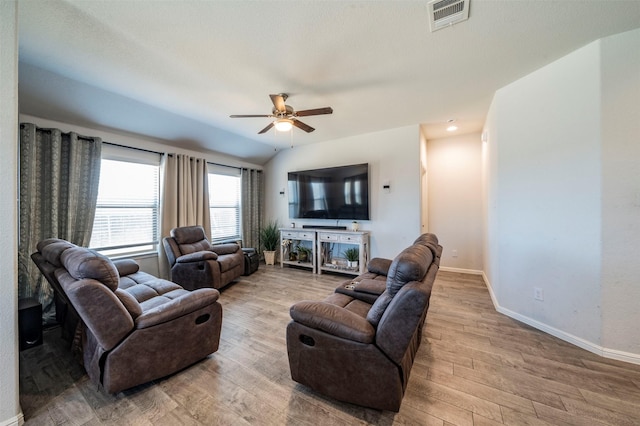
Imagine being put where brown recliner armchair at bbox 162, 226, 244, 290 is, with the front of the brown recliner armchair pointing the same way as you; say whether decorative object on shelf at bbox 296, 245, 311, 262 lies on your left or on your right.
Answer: on your left

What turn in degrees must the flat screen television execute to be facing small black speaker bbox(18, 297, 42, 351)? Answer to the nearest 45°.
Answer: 0° — it already faces it

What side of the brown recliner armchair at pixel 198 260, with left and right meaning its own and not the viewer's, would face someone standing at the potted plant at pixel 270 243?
left

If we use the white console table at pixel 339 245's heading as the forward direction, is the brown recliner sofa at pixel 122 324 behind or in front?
in front

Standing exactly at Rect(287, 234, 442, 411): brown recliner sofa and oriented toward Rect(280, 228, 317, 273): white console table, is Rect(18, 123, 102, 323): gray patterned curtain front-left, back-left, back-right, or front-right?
front-left

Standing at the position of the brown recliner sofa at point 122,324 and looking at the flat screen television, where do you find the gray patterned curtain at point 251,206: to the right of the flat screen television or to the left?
left

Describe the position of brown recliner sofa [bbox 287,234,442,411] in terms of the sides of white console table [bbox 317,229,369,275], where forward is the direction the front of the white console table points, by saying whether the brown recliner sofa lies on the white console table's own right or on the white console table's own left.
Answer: on the white console table's own left

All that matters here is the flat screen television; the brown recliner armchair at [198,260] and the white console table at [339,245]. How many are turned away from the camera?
0

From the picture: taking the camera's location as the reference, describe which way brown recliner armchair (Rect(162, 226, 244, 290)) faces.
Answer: facing the viewer and to the right of the viewer

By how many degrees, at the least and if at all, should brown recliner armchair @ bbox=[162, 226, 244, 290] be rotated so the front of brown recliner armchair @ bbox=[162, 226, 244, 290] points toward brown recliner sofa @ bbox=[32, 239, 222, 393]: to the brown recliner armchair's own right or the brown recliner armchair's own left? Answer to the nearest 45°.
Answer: approximately 45° to the brown recliner armchair's own right

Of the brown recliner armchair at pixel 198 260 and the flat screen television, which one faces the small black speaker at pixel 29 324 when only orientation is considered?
the flat screen television
